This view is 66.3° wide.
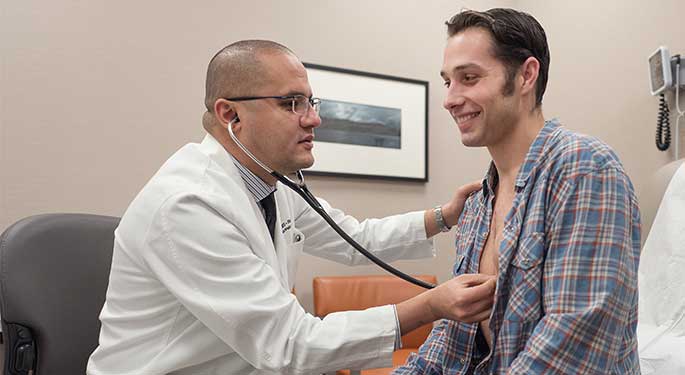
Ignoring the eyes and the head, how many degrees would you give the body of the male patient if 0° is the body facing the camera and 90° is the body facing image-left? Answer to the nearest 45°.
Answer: approximately 45°

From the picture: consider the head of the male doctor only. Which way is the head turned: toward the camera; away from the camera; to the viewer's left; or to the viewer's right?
to the viewer's right

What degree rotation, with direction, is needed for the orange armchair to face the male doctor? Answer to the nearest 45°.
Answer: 0° — it already faces them

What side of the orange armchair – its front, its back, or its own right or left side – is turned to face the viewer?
front

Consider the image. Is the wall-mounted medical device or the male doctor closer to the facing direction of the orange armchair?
the male doctor

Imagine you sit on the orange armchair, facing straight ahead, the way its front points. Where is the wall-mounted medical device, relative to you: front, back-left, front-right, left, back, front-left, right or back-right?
left

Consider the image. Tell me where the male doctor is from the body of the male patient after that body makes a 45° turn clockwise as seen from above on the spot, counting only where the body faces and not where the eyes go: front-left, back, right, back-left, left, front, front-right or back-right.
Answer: front
